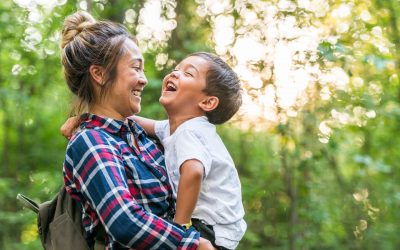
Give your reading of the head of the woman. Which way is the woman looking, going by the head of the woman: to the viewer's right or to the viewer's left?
to the viewer's right

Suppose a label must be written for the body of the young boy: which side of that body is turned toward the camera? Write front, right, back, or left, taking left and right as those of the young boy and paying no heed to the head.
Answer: left

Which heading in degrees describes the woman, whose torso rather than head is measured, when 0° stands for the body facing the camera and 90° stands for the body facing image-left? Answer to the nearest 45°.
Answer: approximately 270°

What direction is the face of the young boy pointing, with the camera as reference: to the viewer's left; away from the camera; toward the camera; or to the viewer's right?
to the viewer's left
